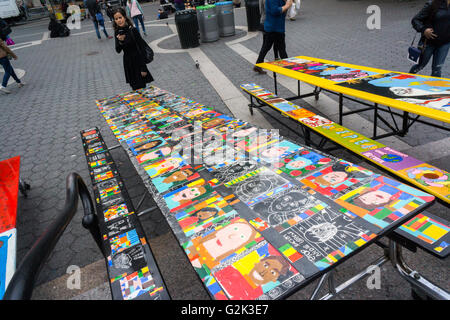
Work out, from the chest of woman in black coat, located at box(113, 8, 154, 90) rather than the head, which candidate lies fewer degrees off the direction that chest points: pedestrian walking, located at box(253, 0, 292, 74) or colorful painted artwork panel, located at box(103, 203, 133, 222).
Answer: the colorful painted artwork panel

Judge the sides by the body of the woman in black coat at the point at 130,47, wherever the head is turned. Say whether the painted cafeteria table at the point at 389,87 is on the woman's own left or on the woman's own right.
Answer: on the woman's own left

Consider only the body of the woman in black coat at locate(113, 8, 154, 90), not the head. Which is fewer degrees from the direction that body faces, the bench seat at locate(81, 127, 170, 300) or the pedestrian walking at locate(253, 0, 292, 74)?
the bench seat

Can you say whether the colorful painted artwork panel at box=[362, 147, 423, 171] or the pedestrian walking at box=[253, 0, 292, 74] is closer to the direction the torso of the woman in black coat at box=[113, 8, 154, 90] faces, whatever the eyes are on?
the colorful painted artwork panel

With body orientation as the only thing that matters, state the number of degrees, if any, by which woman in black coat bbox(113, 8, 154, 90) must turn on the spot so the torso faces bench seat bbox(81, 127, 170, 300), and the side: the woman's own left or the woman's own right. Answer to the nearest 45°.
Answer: approximately 45° to the woman's own left

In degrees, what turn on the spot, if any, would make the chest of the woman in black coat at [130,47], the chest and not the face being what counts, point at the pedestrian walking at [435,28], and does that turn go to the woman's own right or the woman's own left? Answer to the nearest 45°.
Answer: approximately 90° to the woman's own left

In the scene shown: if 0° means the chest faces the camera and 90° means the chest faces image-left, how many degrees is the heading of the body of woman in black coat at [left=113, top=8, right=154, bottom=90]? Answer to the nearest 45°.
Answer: approximately 45°

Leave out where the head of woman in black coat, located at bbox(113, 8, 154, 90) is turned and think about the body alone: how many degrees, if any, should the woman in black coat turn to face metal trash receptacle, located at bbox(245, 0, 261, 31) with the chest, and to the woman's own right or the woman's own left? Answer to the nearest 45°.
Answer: approximately 180°

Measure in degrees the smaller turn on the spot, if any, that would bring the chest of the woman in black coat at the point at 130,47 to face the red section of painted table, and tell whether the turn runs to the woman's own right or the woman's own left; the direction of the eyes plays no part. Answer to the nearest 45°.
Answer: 0° — they already face it
